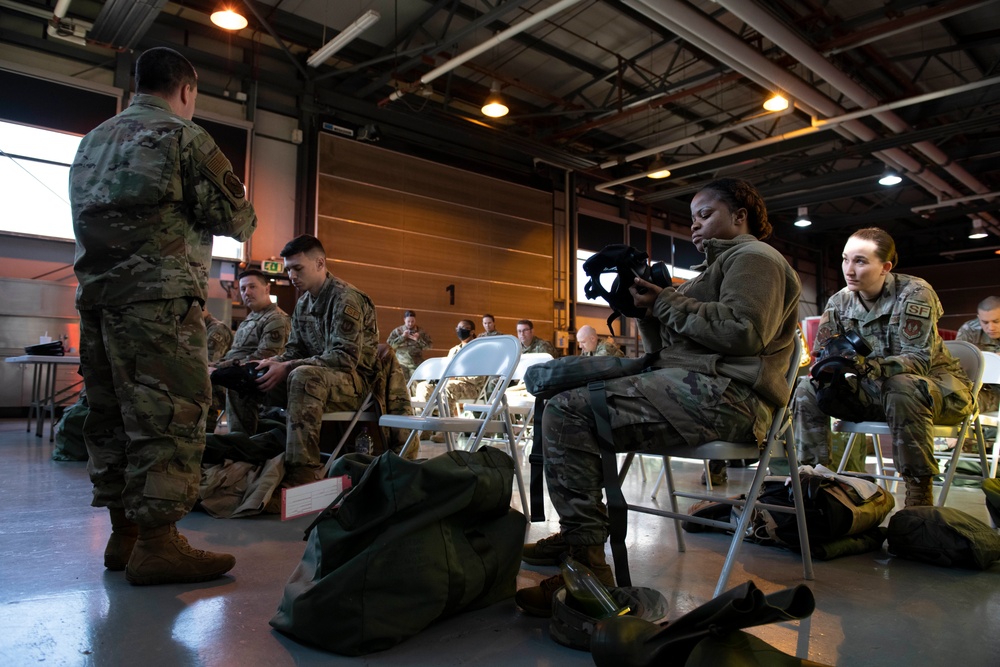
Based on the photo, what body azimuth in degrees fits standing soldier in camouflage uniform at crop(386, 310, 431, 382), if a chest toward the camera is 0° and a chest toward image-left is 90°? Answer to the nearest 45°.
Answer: approximately 0°

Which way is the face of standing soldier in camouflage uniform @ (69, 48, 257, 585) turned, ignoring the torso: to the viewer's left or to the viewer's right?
to the viewer's right

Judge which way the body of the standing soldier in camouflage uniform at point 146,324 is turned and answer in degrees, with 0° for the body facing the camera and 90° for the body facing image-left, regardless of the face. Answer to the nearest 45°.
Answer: approximately 225°

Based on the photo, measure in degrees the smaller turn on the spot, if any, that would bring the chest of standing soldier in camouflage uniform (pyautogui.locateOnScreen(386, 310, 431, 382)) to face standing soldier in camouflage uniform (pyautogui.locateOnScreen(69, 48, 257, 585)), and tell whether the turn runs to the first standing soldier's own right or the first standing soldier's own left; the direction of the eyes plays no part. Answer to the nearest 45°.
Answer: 0° — they already face them

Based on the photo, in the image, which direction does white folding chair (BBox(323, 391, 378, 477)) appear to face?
to the viewer's left

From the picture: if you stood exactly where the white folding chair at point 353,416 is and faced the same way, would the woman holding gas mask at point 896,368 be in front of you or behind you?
behind

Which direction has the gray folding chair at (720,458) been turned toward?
to the viewer's left

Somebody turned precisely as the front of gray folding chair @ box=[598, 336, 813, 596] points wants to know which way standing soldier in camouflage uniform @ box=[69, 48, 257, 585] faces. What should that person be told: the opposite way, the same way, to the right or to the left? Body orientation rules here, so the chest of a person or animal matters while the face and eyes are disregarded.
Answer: to the right

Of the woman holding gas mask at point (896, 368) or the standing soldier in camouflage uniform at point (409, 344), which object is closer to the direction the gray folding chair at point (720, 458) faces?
the standing soldier in camouflage uniform

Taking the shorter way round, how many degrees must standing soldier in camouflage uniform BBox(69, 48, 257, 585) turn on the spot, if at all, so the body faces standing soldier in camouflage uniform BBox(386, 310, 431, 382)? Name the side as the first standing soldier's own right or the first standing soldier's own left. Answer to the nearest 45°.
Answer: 0° — they already face them

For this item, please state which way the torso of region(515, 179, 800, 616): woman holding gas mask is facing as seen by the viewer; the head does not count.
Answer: to the viewer's left

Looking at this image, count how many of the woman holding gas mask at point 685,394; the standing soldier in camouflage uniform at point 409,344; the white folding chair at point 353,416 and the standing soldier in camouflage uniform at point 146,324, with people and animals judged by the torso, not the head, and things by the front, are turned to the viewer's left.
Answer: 2
